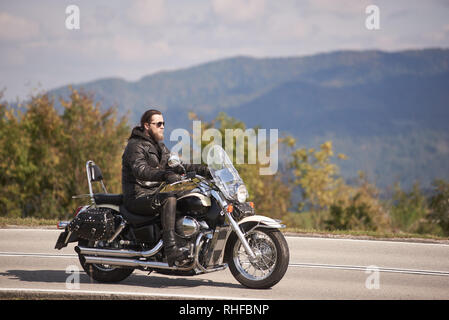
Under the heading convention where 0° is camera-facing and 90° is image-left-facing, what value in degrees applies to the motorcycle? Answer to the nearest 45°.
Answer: approximately 270°

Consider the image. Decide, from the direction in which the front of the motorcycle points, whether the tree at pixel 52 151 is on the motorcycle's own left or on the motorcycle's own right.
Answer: on the motorcycle's own left

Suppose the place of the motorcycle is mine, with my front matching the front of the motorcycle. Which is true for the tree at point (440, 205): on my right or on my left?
on my left
